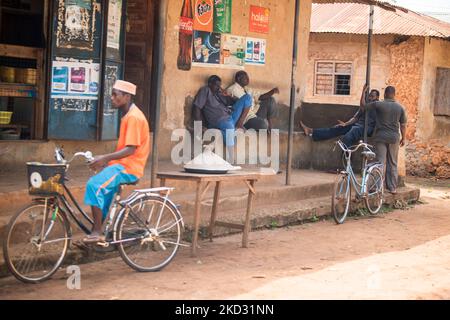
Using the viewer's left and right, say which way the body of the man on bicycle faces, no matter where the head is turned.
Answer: facing to the left of the viewer

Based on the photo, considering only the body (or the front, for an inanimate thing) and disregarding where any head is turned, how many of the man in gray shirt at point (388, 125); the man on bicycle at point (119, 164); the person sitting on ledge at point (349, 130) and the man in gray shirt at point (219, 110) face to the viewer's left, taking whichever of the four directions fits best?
2

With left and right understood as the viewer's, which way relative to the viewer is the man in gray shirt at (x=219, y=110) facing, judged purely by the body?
facing the viewer and to the right of the viewer

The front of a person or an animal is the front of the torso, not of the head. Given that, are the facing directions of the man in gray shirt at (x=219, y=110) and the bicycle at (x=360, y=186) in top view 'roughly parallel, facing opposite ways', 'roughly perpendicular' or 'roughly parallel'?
roughly perpendicular

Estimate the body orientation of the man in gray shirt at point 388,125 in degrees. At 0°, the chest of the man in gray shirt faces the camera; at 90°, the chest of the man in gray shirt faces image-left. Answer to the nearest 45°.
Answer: approximately 180°

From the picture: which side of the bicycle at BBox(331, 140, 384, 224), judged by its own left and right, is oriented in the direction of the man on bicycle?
front

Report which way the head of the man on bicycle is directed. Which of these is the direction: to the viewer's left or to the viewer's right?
to the viewer's left

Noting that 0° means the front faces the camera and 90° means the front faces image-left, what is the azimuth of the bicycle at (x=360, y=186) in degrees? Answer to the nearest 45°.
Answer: approximately 45°

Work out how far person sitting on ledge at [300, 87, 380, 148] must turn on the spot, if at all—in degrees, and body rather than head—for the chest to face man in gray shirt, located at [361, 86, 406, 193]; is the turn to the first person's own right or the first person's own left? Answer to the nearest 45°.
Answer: approximately 135° to the first person's own left

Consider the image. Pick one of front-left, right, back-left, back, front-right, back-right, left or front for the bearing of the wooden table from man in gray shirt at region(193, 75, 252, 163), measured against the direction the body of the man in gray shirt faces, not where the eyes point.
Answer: front-right
